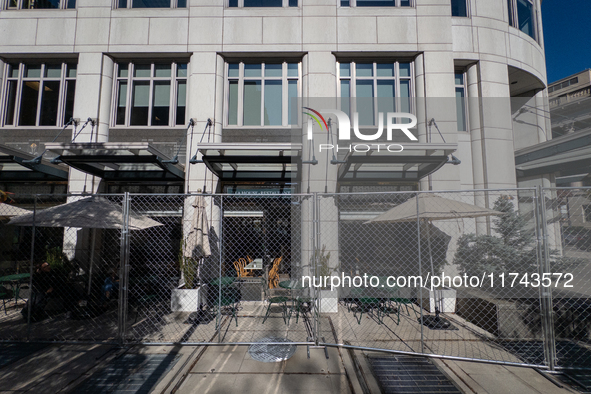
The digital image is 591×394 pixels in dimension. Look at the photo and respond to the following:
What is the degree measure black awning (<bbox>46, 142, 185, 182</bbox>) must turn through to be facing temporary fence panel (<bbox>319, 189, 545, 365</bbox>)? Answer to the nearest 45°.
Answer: approximately 45° to its left

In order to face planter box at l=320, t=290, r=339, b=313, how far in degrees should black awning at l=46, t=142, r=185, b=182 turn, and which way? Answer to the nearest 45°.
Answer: approximately 45° to its left

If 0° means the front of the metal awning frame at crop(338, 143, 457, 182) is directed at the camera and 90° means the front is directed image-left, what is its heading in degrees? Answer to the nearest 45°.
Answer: approximately 0°

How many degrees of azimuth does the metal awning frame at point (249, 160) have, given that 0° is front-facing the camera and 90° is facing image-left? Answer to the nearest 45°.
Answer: approximately 0°

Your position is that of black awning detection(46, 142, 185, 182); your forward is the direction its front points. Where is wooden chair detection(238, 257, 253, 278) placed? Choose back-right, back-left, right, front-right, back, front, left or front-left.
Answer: left

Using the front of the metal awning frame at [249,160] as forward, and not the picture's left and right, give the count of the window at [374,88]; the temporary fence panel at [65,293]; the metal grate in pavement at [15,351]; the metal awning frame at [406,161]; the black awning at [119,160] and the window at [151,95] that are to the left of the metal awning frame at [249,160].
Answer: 2

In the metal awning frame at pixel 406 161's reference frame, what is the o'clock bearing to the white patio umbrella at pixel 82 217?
The white patio umbrella is roughly at 2 o'clock from the metal awning frame.

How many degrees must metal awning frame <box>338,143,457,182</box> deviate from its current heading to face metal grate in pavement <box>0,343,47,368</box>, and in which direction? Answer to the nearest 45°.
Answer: approximately 45° to its right

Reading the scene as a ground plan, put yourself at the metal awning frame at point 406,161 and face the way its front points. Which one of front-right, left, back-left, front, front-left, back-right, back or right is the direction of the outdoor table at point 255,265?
right
